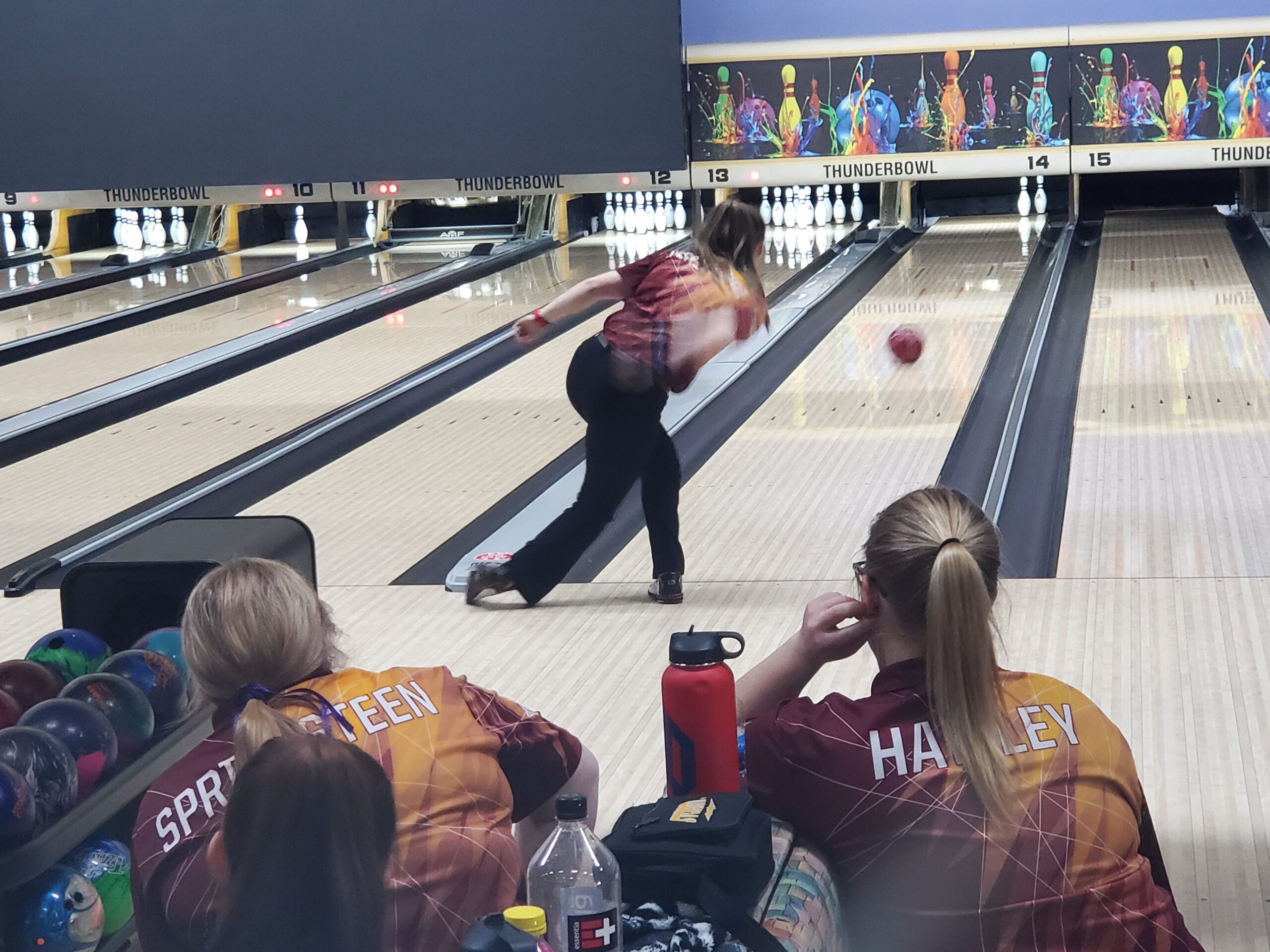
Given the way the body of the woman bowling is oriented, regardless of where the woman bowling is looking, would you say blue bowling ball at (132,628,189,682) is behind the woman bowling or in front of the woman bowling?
behind

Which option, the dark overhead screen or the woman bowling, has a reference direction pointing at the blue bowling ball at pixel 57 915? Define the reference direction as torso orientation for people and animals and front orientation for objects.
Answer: the dark overhead screen

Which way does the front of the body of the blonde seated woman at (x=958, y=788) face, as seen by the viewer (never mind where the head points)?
away from the camera

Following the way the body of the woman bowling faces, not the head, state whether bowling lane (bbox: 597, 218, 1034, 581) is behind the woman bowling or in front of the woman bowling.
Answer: in front

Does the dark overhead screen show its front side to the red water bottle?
yes

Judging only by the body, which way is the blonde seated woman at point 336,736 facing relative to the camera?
away from the camera

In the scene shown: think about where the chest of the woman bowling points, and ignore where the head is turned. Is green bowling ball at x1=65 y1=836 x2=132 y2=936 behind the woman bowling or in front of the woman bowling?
behind

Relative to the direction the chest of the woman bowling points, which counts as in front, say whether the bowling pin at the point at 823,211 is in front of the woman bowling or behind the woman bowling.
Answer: in front

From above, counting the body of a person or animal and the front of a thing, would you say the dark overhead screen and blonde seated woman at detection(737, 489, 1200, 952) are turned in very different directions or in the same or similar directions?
very different directions

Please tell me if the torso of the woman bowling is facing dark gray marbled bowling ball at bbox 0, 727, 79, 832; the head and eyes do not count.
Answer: no

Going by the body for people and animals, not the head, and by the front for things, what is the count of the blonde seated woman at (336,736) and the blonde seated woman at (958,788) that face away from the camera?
2

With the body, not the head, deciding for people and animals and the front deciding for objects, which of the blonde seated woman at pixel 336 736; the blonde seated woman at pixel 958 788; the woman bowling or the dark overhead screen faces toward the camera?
the dark overhead screen

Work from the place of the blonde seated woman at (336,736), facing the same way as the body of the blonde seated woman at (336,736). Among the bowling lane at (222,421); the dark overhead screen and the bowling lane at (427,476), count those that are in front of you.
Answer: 3

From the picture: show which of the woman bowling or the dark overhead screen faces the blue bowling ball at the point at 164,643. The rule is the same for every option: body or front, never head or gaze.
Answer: the dark overhead screen

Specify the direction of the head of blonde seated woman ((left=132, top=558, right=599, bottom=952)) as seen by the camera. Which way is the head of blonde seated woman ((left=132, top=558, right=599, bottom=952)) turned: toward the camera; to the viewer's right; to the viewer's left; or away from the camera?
away from the camera

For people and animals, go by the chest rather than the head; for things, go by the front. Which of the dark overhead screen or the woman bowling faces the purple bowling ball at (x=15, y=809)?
the dark overhead screen

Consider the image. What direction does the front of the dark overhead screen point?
toward the camera

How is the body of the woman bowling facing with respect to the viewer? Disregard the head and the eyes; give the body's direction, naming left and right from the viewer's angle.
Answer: facing away from the viewer and to the right of the viewer

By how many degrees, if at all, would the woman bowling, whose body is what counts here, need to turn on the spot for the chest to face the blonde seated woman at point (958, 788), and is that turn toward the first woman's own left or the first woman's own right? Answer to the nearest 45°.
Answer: approximately 135° to the first woman's own right

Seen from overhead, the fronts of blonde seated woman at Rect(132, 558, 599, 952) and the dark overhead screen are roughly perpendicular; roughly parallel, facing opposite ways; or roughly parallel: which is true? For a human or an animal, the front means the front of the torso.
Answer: roughly parallel, facing opposite ways

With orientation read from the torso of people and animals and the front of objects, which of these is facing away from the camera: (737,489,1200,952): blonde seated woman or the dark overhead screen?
the blonde seated woman

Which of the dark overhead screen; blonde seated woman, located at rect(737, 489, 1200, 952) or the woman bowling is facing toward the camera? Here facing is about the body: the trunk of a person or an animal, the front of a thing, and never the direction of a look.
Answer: the dark overhead screen
